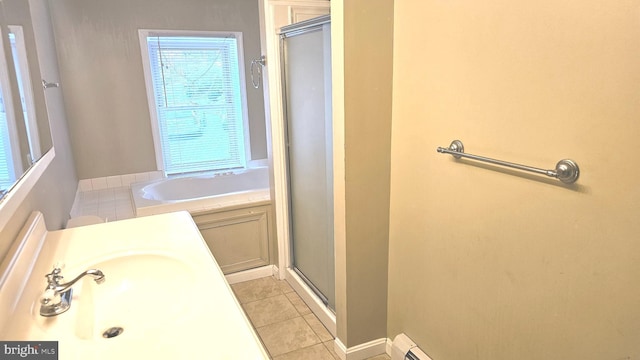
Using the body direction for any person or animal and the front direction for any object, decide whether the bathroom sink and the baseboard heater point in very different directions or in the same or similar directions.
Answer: very different directions

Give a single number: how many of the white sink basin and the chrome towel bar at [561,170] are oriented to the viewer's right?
1

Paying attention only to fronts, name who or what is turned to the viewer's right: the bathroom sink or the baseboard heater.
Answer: the bathroom sink

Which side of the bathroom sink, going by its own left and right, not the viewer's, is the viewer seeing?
right

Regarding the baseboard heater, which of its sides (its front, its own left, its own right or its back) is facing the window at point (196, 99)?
right

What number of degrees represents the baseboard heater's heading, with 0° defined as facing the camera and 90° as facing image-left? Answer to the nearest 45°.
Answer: approximately 45°

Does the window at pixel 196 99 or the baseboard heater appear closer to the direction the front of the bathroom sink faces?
the baseboard heater

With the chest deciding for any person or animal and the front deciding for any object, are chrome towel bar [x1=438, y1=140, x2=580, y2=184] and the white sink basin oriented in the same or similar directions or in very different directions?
very different directions
